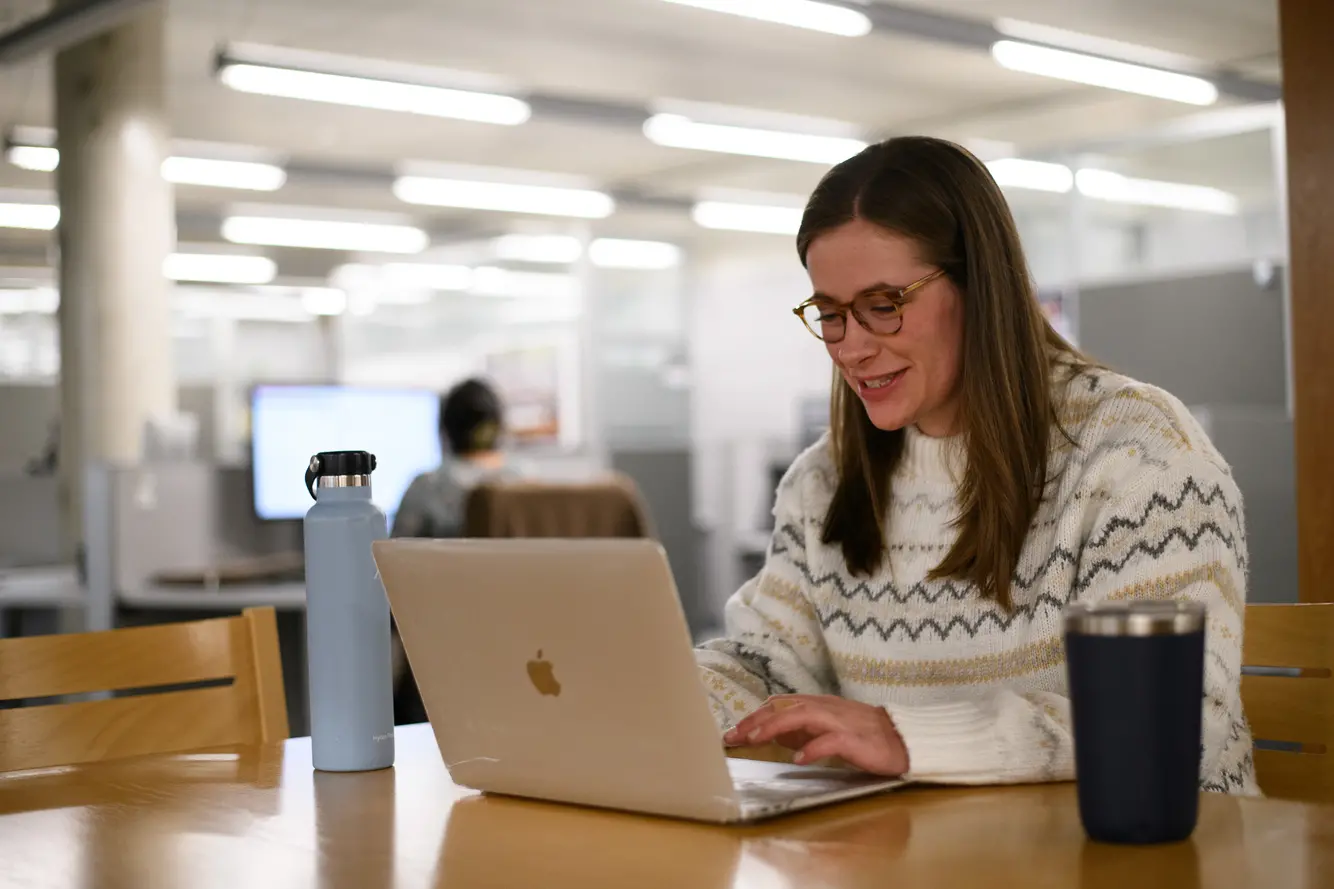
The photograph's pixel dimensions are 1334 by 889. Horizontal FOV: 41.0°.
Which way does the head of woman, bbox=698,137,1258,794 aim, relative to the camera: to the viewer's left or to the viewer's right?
to the viewer's left

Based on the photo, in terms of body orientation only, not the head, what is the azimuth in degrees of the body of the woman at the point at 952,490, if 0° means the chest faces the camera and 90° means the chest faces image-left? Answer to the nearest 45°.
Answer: approximately 45°

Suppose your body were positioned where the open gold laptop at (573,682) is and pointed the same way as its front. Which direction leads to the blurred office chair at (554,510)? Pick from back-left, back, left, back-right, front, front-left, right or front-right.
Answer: front-left

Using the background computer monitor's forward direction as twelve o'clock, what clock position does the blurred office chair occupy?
The blurred office chair is roughly at 11 o'clock from the background computer monitor.

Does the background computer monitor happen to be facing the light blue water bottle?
yes

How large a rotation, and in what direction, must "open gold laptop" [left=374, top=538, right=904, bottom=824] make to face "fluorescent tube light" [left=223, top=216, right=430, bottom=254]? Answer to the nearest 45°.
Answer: approximately 45° to its left

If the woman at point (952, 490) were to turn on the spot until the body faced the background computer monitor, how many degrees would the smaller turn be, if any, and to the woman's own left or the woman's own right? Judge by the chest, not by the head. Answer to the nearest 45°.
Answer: approximately 90° to the woman's own right

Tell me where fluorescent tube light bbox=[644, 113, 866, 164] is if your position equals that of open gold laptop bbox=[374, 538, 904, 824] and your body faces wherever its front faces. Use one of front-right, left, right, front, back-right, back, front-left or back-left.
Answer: front-left

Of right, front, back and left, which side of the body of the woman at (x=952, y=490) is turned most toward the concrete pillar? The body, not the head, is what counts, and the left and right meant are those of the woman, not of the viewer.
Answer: right

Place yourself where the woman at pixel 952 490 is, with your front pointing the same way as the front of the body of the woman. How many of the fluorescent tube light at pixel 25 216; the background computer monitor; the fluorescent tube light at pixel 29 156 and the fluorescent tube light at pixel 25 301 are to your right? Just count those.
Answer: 4

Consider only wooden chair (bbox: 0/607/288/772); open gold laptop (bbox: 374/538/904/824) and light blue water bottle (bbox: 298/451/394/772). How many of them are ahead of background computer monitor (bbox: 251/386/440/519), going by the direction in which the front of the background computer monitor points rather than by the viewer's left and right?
3

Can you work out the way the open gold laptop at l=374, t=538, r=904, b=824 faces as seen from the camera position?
facing away from the viewer and to the right of the viewer

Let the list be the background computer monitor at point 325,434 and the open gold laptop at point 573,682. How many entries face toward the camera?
1

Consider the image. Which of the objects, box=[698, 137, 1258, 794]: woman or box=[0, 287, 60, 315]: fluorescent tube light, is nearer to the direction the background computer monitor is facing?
the woman
